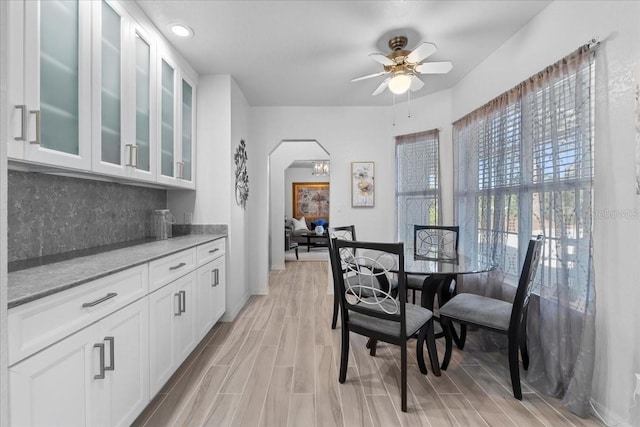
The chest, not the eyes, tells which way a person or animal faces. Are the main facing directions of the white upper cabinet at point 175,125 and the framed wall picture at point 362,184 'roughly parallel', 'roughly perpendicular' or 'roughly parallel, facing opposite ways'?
roughly perpendicular

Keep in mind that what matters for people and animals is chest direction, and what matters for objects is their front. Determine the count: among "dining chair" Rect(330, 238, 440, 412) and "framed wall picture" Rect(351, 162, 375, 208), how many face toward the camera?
1

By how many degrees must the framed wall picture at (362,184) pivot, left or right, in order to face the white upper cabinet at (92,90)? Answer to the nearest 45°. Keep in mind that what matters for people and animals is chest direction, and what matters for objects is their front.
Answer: approximately 45° to its right

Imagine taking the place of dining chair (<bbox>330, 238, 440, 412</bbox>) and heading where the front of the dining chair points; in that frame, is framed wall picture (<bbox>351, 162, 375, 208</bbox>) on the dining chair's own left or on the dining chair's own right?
on the dining chair's own left

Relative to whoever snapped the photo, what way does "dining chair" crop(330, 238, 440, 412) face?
facing away from the viewer and to the right of the viewer
